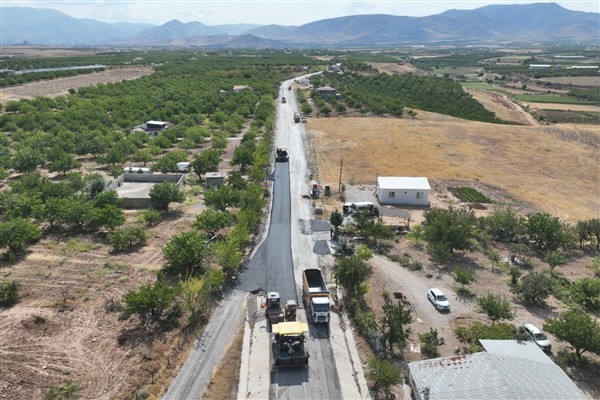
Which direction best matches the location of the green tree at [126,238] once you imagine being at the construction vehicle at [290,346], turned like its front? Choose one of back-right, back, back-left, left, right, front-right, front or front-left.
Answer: back-right

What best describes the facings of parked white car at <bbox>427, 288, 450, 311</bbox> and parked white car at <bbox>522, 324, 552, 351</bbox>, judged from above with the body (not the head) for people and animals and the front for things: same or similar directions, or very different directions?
same or similar directions

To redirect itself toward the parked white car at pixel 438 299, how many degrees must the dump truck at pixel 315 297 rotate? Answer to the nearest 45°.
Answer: approximately 90° to its left

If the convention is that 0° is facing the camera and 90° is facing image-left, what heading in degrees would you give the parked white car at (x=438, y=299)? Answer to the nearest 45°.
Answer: approximately 315°

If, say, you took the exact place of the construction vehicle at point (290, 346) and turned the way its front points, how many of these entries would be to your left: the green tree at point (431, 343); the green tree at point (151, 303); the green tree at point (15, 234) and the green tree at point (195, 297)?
1

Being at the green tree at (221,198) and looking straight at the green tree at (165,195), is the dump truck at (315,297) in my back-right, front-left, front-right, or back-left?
back-left

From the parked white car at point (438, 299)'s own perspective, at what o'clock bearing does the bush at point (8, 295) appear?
The bush is roughly at 4 o'clock from the parked white car.

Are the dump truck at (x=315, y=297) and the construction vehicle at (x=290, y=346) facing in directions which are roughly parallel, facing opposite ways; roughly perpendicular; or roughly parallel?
roughly parallel

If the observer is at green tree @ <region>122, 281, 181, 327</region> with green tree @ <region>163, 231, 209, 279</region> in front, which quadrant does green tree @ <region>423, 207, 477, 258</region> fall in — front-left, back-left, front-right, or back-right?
front-right

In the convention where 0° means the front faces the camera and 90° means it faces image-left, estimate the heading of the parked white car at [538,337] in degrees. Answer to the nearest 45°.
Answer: approximately 315°

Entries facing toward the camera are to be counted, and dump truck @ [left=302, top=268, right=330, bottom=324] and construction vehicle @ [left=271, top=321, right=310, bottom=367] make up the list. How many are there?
2
